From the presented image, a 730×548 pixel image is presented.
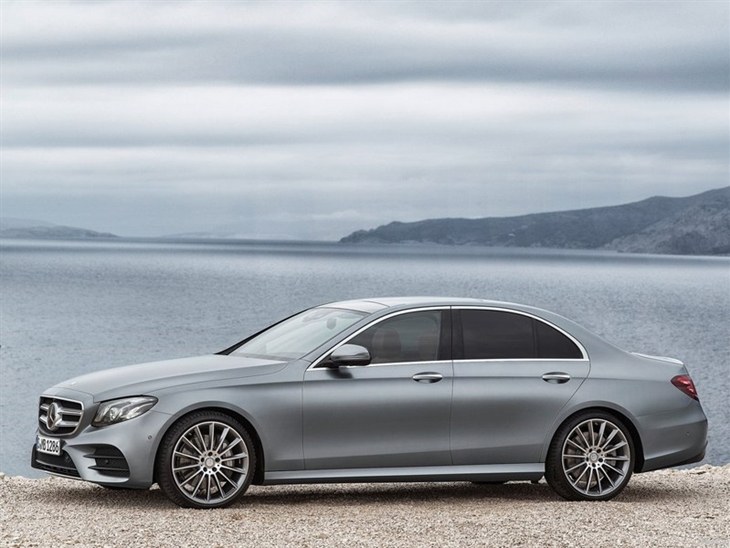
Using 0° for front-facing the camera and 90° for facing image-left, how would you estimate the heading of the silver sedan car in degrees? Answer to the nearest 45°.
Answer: approximately 90°
